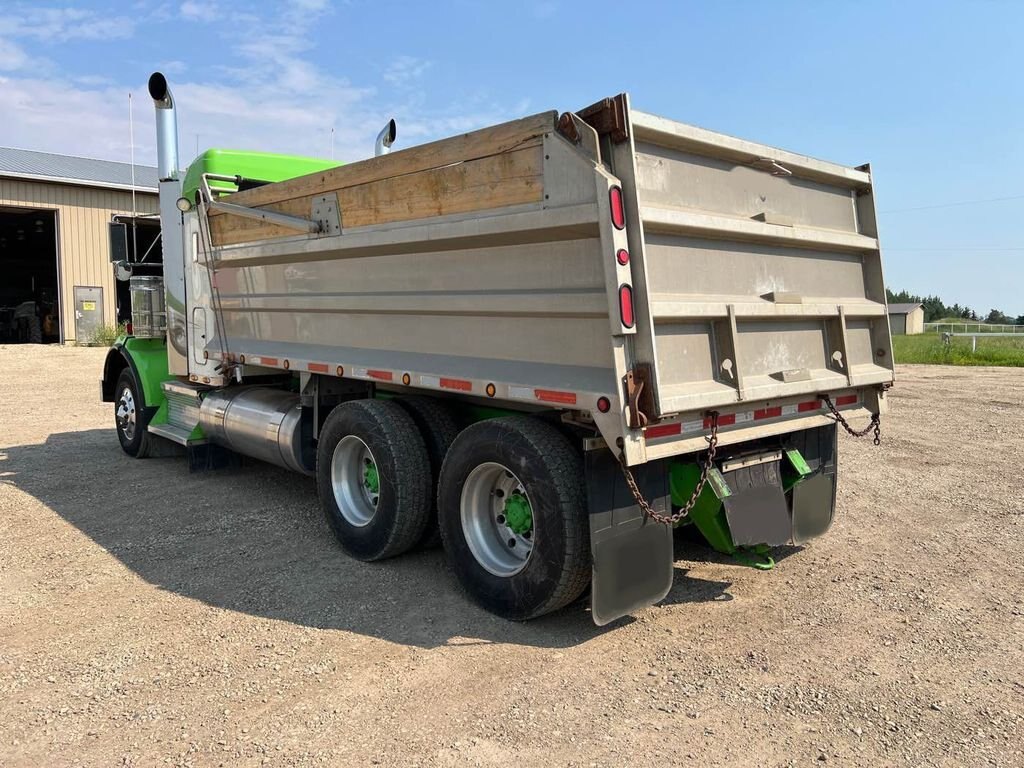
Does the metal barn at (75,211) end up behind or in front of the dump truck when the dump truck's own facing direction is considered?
in front

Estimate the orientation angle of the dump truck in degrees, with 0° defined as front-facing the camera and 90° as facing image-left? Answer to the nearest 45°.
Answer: approximately 135°
